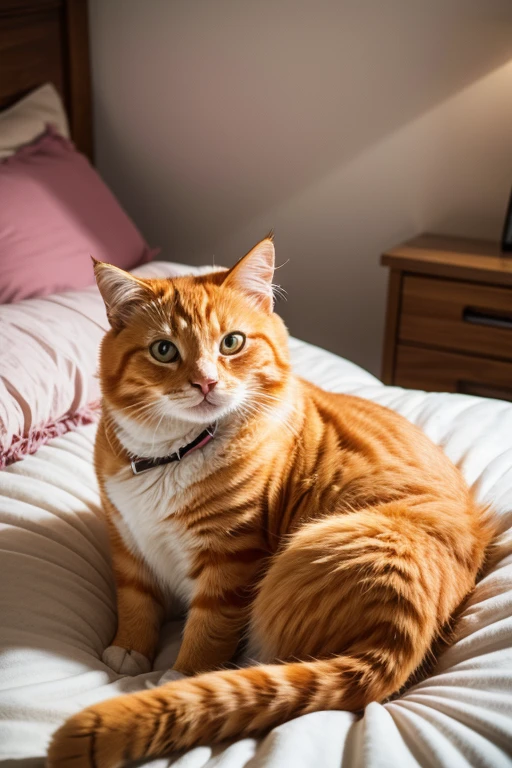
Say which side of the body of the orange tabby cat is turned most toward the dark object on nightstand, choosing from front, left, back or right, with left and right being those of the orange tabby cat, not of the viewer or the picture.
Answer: back

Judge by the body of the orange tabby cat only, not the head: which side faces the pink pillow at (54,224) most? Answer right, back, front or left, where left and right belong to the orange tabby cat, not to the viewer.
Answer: right

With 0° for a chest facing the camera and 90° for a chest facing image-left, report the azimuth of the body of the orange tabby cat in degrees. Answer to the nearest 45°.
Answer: approximately 45°

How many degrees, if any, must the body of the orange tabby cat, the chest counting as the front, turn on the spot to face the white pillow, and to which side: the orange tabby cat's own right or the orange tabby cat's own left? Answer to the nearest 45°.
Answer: approximately 90° to the orange tabby cat's own right
